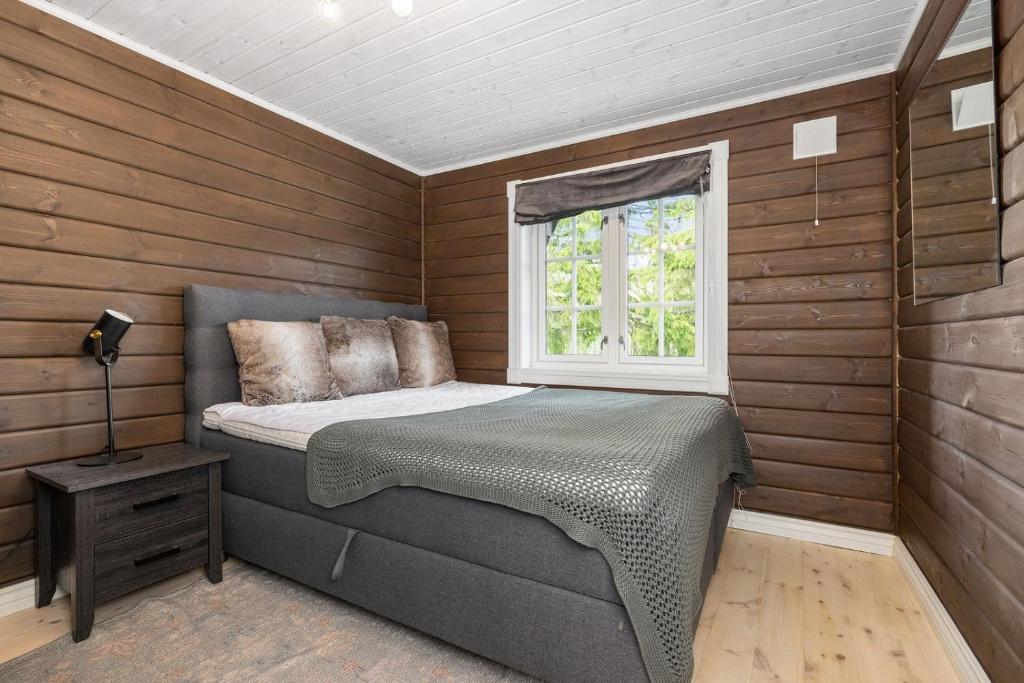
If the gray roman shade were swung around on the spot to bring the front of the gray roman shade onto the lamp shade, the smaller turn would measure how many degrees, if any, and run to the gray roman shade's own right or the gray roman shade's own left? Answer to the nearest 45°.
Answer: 0° — it already faces it

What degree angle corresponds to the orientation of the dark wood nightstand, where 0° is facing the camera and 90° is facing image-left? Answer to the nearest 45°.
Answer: approximately 315°

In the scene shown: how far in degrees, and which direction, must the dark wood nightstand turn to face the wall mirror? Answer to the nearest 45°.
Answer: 0° — it already faces it

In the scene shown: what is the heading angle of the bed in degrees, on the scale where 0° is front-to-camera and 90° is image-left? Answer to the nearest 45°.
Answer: approximately 315°

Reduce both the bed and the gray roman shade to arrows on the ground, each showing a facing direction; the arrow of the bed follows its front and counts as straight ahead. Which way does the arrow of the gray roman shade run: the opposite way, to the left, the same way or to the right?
to the right

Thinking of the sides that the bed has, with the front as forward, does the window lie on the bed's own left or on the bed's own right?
on the bed's own left

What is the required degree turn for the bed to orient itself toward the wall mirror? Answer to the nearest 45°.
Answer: approximately 45° to its left

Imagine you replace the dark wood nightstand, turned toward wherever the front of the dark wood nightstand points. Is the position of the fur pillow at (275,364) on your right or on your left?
on your left

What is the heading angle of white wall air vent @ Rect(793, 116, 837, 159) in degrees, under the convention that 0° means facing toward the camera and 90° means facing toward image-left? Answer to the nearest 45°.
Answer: approximately 45°

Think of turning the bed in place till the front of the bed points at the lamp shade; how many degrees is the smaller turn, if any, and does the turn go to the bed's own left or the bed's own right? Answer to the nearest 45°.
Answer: approximately 135° to the bed's own right

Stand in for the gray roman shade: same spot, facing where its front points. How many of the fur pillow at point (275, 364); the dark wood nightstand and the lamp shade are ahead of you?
3

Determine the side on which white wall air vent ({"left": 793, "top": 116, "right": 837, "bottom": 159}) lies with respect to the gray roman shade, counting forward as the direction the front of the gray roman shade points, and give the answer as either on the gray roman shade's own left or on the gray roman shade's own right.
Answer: on the gray roman shade's own left
